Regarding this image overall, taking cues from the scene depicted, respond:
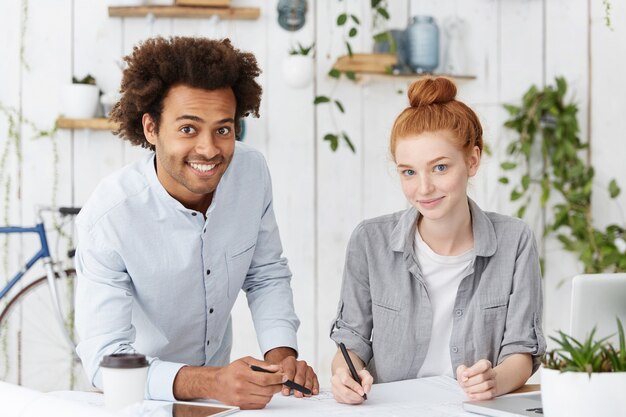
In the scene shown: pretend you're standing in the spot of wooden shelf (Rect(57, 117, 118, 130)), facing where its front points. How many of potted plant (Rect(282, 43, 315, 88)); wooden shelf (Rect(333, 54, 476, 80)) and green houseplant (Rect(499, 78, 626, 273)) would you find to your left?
3

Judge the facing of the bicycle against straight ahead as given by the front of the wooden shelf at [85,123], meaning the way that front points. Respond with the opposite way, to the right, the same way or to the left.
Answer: to the left

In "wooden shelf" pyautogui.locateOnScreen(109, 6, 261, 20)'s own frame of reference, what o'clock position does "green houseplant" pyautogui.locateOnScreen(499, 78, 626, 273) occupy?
The green houseplant is roughly at 9 o'clock from the wooden shelf.

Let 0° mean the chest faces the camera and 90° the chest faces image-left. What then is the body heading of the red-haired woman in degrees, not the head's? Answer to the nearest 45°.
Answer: approximately 0°

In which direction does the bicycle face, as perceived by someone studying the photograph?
facing to the right of the viewer
